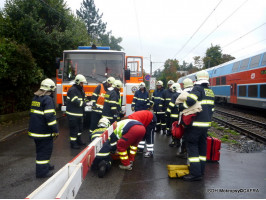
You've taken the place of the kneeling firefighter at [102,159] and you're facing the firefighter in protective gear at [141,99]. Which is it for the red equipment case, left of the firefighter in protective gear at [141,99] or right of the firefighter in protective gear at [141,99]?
right

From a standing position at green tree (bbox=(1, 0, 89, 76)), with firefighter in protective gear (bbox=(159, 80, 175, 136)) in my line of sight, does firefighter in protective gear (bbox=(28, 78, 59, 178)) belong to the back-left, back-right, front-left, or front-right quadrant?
front-right

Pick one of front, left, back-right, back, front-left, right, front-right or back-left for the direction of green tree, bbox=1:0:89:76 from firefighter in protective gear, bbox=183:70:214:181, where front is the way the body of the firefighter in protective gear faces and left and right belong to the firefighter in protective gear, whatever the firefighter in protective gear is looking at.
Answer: front

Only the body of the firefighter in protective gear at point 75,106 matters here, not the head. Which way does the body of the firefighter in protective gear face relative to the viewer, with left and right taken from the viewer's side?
facing to the right of the viewer

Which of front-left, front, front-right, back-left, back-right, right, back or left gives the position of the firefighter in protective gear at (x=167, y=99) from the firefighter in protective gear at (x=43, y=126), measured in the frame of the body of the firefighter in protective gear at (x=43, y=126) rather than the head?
front

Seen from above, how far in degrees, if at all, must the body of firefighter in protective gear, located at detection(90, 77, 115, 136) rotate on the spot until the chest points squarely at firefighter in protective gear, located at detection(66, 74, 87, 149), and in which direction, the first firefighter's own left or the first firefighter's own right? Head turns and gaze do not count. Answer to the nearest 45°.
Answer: approximately 90° to the first firefighter's own right

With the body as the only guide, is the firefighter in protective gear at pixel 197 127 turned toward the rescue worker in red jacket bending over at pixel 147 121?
yes

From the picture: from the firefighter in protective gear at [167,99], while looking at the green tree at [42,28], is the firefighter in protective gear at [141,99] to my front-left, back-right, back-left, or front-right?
front-left

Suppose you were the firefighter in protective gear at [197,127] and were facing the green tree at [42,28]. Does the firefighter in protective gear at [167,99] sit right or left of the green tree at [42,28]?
right

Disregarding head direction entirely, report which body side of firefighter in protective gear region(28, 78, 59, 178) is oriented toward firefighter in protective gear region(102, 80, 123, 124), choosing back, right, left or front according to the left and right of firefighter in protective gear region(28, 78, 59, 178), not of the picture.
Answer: front

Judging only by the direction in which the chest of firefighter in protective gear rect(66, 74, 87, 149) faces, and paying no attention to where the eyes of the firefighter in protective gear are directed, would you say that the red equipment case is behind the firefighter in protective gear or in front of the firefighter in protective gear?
in front

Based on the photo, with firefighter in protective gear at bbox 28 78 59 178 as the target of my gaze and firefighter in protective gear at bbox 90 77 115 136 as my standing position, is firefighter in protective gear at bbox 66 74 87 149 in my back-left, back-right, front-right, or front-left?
front-right

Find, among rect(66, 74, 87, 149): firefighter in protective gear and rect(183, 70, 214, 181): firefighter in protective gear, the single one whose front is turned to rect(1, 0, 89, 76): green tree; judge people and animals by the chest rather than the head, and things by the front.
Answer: rect(183, 70, 214, 181): firefighter in protective gear

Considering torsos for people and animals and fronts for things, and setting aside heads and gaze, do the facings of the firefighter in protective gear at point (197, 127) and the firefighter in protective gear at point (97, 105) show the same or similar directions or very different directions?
very different directions
